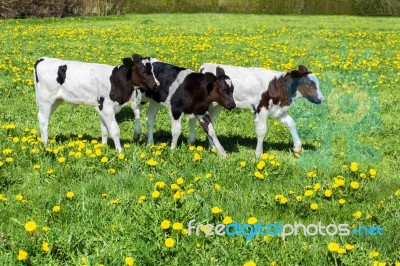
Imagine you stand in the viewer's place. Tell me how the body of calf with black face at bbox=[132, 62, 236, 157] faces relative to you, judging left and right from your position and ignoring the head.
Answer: facing the viewer and to the right of the viewer

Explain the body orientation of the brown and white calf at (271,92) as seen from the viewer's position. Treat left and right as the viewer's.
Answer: facing to the right of the viewer

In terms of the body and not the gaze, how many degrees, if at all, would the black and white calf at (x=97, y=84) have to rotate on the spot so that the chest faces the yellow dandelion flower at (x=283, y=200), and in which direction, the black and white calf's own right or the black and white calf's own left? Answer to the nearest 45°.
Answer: approximately 45° to the black and white calf's own right

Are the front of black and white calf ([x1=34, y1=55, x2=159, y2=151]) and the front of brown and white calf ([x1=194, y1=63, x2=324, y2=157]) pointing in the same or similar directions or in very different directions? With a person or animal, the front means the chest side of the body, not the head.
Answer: same or similar directions

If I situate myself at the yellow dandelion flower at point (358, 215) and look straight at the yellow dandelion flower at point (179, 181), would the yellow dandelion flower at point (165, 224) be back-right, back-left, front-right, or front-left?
front-left

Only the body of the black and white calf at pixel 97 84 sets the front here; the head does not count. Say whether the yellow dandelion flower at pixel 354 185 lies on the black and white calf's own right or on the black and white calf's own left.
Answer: on the black and white calf's own right

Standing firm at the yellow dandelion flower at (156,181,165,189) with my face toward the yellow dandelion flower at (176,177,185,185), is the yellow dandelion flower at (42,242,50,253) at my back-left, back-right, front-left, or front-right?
back-right

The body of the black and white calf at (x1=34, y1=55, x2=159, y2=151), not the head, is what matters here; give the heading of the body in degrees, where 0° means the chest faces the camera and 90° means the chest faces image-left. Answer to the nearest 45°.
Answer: approximately 270°

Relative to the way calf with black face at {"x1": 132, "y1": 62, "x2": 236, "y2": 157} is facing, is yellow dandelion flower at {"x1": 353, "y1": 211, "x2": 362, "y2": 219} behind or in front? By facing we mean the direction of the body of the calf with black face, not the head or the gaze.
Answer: in front

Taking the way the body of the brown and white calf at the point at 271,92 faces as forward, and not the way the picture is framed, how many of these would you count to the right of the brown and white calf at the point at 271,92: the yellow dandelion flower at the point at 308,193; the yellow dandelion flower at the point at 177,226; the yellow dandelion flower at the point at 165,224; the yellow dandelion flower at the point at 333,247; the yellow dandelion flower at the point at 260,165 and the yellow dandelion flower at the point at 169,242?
6

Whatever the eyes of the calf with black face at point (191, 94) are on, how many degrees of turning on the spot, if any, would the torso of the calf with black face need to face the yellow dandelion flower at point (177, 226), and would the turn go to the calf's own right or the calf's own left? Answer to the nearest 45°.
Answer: approximately 45° to the calf's own right

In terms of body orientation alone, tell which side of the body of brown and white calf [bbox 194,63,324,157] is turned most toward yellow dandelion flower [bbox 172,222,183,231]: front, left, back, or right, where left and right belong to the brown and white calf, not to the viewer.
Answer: right

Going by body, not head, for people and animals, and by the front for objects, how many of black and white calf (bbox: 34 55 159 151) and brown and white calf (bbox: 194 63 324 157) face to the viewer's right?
2

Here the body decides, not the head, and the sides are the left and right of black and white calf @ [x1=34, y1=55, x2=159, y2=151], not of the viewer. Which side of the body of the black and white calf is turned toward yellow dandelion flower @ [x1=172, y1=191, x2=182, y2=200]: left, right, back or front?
right
